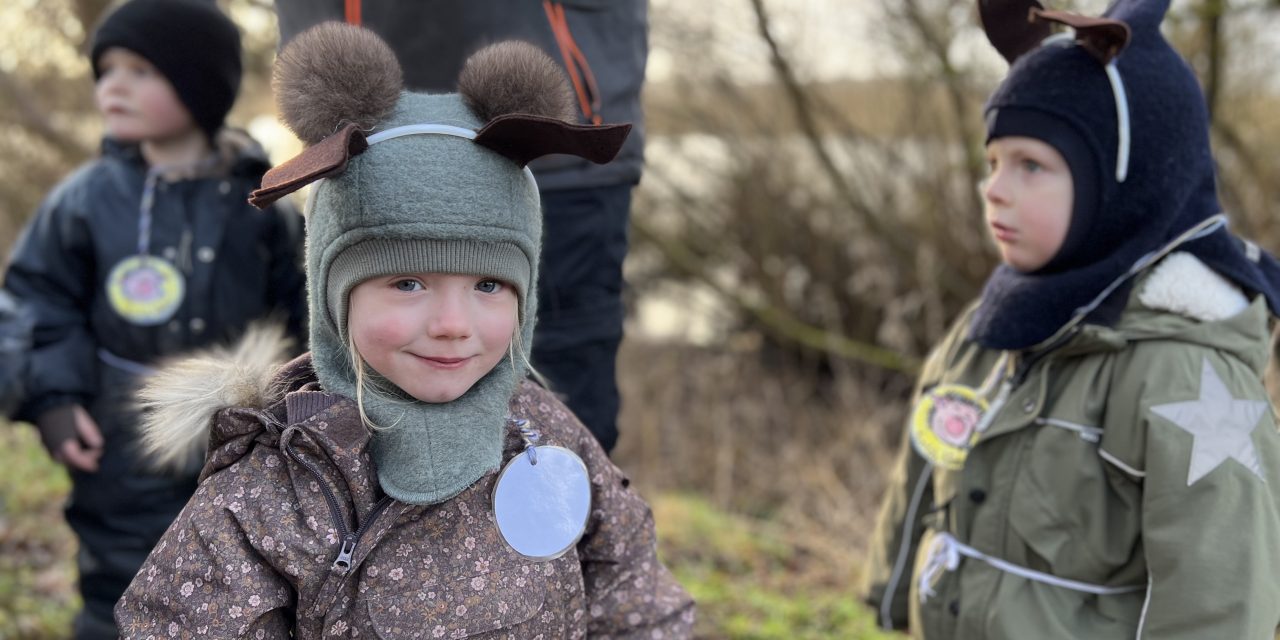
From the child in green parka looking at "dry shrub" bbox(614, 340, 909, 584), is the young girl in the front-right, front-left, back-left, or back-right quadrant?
back-left

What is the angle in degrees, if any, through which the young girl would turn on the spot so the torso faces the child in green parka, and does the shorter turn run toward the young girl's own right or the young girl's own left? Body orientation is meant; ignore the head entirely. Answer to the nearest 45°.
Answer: approximately 90° to the young girl's own left

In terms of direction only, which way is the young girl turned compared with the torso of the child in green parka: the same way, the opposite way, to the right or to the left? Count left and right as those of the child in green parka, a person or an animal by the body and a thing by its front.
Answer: to the left

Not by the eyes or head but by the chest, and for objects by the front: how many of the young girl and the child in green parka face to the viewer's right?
0

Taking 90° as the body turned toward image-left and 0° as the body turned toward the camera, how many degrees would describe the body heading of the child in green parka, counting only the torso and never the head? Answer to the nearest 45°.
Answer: approximately 45°

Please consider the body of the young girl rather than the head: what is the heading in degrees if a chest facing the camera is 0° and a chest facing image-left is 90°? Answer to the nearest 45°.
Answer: approximately 0°

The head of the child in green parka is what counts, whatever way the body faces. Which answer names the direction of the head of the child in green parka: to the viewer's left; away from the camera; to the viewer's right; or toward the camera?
to the viewer's left

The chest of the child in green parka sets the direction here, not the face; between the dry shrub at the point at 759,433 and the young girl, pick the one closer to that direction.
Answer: the young girl

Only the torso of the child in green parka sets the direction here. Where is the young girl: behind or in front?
in front

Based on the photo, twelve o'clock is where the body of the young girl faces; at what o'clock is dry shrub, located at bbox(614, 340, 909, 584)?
The dry shrub is roughly at 7 o'clock from the young girl.

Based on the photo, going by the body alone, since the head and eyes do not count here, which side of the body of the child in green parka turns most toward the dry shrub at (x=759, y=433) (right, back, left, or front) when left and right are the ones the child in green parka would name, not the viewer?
right
